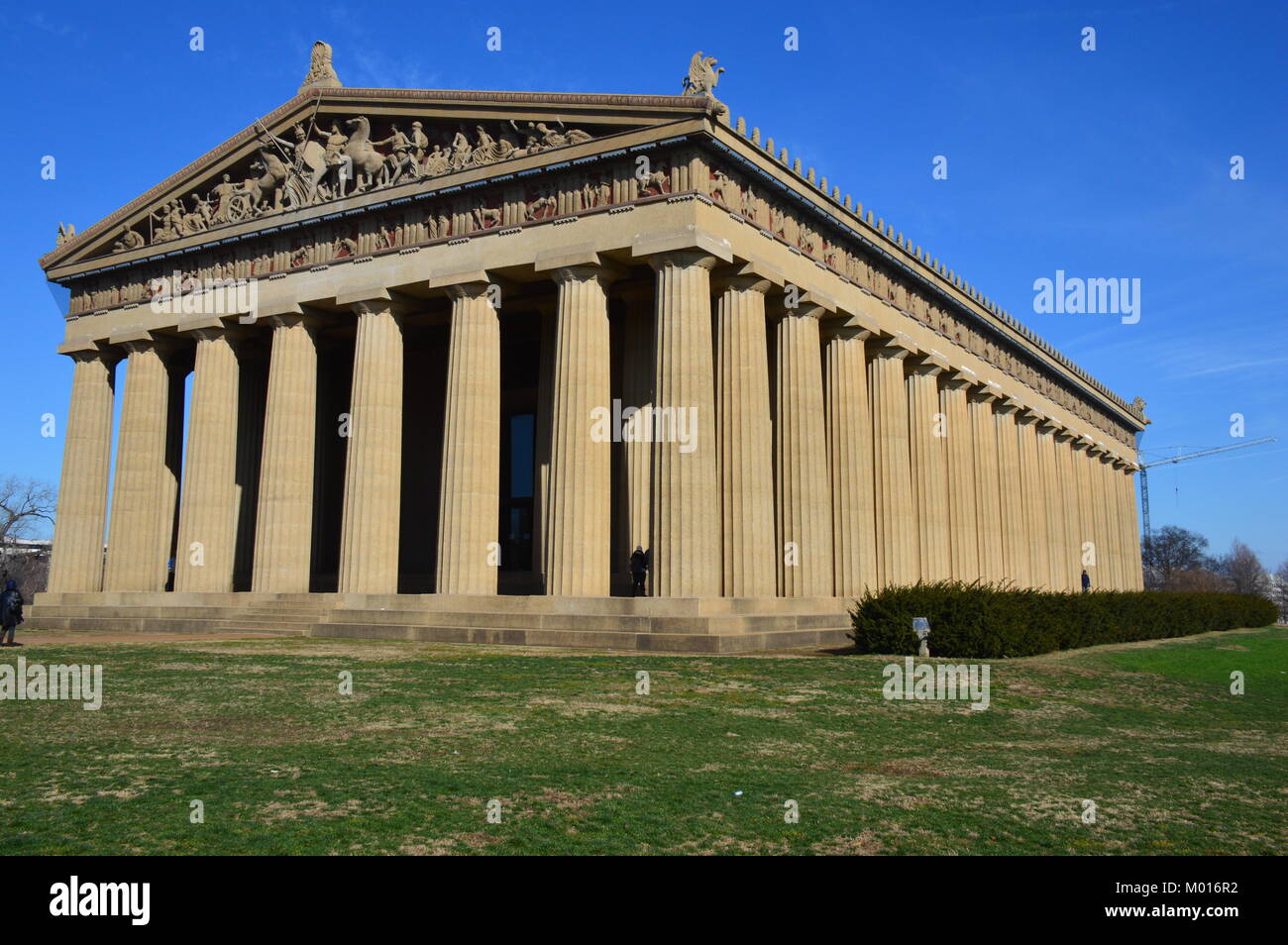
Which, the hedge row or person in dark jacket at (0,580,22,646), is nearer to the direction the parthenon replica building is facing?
the person in dark jacket

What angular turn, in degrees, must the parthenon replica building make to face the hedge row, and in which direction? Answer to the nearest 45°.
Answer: approximately 90° to its left

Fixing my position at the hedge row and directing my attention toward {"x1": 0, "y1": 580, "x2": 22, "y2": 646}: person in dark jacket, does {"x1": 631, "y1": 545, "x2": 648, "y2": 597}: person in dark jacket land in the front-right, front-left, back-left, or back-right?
front-right

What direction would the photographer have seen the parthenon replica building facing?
facing the viewer and to the left of the viewer

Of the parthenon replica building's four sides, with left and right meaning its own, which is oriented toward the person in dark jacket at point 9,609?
front
